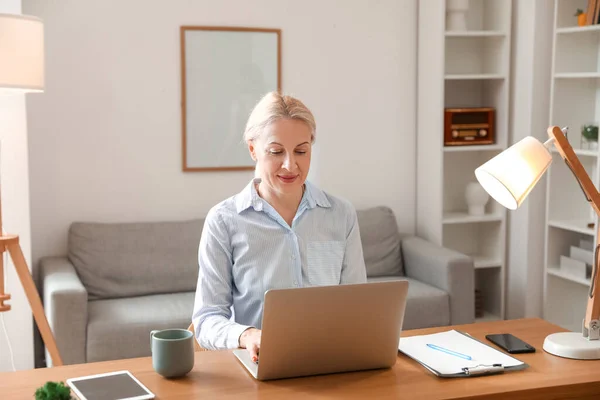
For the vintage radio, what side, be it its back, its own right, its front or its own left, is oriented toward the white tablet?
front

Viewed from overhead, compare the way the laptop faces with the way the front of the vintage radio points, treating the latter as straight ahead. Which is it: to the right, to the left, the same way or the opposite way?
the opposite way

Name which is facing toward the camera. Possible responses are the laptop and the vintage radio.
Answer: the vintage radio

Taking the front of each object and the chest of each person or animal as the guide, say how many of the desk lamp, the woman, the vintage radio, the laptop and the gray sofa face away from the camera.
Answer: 1

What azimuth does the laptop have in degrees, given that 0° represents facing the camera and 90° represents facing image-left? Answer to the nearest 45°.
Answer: approximately 180°

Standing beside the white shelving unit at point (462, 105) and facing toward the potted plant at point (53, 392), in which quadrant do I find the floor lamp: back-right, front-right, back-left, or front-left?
front-right

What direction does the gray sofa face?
toward the camera

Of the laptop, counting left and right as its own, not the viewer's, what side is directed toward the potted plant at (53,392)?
left

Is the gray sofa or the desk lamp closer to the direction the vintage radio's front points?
the desk lamp

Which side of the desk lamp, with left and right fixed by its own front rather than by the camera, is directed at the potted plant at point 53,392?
front

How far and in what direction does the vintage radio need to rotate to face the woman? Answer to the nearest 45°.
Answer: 0° — it already faces them

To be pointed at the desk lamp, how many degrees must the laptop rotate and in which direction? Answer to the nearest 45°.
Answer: approximately 45° to its right

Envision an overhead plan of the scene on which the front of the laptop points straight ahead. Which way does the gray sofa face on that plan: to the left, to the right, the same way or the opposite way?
the opposite way

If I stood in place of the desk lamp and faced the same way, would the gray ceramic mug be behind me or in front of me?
in front

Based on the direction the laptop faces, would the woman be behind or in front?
in front

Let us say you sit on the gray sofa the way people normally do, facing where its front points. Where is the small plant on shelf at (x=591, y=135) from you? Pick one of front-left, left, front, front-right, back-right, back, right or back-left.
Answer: left

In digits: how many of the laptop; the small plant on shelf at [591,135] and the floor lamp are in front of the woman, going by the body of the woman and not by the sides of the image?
1
